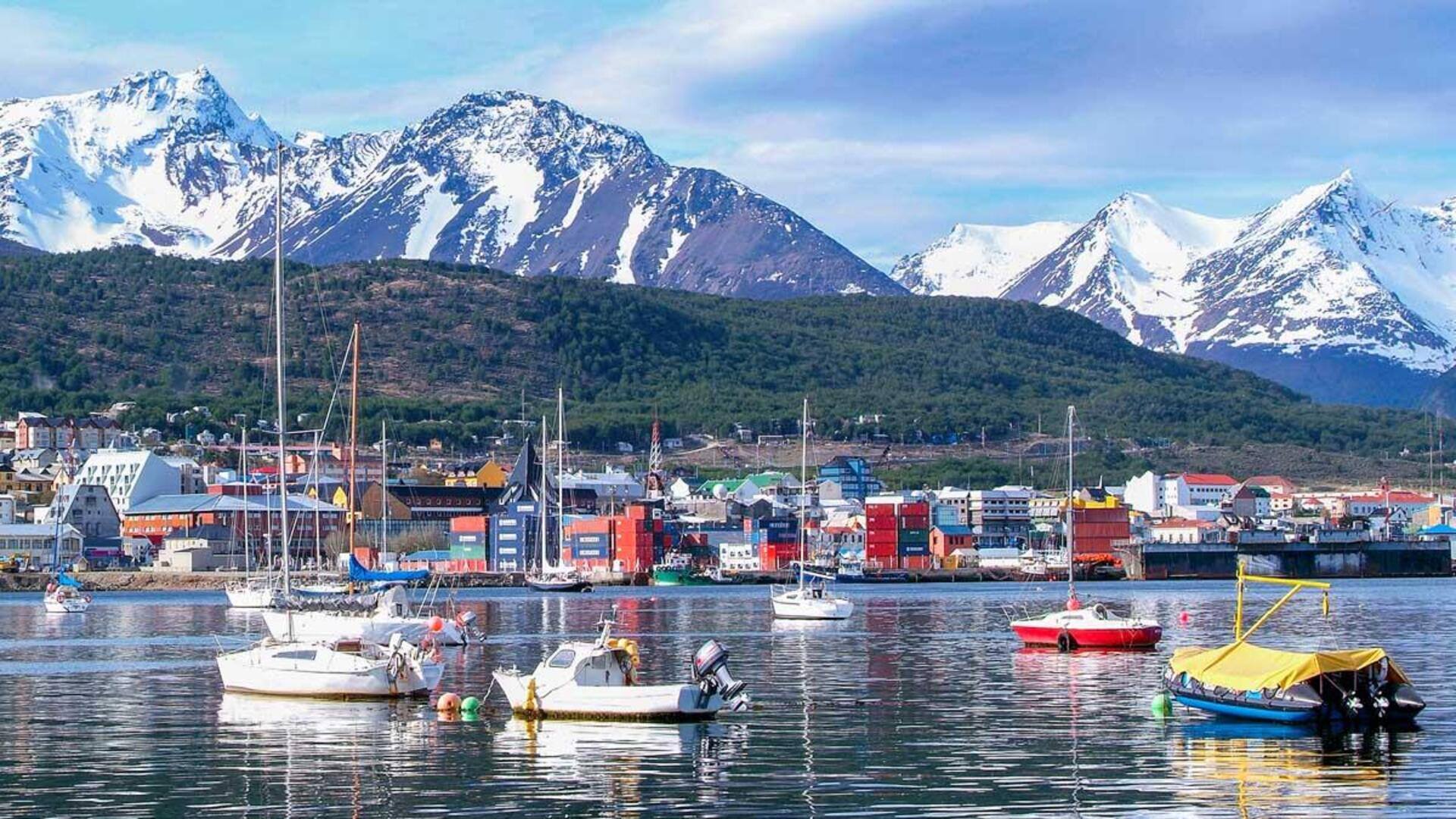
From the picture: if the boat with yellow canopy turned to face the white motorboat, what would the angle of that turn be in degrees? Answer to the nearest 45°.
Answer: approximately 45° to its left

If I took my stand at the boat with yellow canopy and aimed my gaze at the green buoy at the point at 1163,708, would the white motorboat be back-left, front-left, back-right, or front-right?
front-left

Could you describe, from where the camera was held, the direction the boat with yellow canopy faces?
facing away from the viewer and to the left of the viewer

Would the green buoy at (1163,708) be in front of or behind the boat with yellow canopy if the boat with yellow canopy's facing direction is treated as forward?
in front
